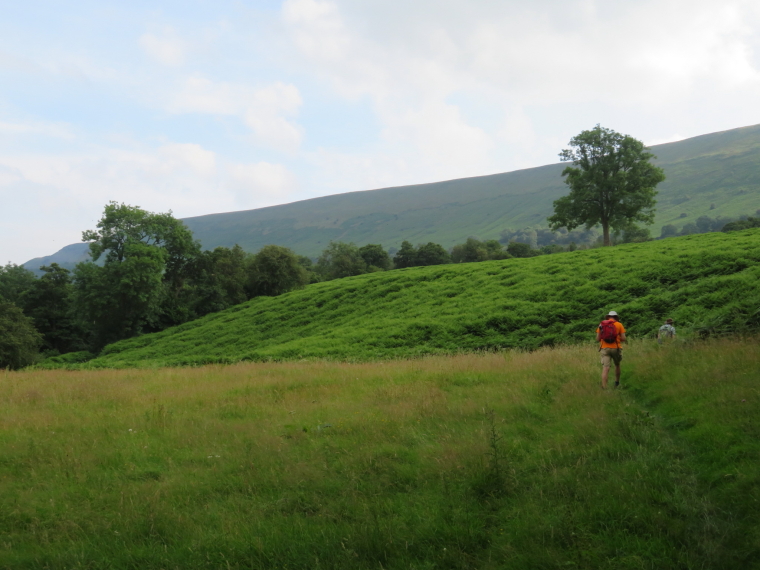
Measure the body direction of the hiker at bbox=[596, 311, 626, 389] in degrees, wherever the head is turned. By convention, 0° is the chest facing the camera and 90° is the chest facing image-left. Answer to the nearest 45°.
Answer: approximately 180°
